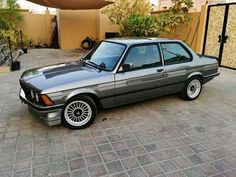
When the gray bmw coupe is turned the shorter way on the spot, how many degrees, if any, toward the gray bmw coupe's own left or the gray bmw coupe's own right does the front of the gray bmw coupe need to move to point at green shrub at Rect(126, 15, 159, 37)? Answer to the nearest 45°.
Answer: approximately 135° to the gray bmw coupe's own right

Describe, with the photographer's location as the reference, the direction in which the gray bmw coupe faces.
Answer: facing the viewer and to the left of the viewer
